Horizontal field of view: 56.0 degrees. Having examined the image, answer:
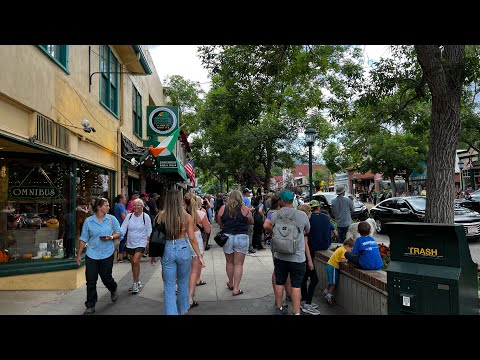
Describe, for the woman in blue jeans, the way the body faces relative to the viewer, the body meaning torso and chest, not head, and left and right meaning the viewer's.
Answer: facing away from the viewer

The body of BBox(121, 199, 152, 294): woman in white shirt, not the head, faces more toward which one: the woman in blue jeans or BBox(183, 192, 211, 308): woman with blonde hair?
the woman in blue jeans

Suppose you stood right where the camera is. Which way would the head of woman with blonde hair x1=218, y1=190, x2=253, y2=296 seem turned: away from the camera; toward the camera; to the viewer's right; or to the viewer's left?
away from the camera

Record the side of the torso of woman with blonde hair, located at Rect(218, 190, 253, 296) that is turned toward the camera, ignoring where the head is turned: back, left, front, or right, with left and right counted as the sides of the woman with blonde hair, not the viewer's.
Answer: back

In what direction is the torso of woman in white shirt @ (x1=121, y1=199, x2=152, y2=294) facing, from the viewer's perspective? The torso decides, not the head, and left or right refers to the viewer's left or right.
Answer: facing the viewer

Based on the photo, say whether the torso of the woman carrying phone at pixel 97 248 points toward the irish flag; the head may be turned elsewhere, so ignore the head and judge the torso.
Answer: no

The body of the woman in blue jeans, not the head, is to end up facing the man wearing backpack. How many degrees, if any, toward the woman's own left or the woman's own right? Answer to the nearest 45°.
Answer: approximately 90° to the woman's own right

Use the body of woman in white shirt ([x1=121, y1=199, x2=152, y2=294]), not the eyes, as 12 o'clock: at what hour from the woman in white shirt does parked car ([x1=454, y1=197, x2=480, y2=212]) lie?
The parked car is roughly at 8 o'clock from the woman in white shirt.

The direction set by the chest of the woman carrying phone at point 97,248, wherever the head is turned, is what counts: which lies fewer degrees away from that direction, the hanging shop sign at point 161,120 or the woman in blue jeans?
the woman in blue jeans

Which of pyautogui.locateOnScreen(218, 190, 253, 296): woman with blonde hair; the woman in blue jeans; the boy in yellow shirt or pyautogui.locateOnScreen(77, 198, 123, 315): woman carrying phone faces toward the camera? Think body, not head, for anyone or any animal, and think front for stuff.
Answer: the woman carrying phone

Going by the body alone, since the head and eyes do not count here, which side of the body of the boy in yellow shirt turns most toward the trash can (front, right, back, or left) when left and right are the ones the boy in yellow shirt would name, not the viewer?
right

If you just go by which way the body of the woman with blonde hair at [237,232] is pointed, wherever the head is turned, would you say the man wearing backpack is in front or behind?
behind

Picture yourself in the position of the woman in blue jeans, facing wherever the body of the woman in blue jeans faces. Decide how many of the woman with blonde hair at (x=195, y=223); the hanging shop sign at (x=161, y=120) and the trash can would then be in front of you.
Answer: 2

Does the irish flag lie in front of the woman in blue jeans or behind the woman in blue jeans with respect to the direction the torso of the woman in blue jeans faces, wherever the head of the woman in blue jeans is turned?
in front

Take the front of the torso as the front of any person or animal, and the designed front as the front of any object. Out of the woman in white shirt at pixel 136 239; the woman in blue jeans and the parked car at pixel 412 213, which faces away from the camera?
the woman in blue jeans

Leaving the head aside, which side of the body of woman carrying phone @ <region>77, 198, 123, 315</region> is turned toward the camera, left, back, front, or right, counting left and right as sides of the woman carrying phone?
front

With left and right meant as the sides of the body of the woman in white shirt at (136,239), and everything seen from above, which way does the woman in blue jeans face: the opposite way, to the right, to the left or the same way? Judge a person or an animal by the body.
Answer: the opposite way

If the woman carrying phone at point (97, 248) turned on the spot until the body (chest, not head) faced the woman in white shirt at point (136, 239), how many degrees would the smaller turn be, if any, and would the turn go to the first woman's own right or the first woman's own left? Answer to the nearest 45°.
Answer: approximately 135° to the first woman's own left

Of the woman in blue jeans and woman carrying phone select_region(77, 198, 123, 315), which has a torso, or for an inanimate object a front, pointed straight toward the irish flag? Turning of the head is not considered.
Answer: the woman in blue jeans
